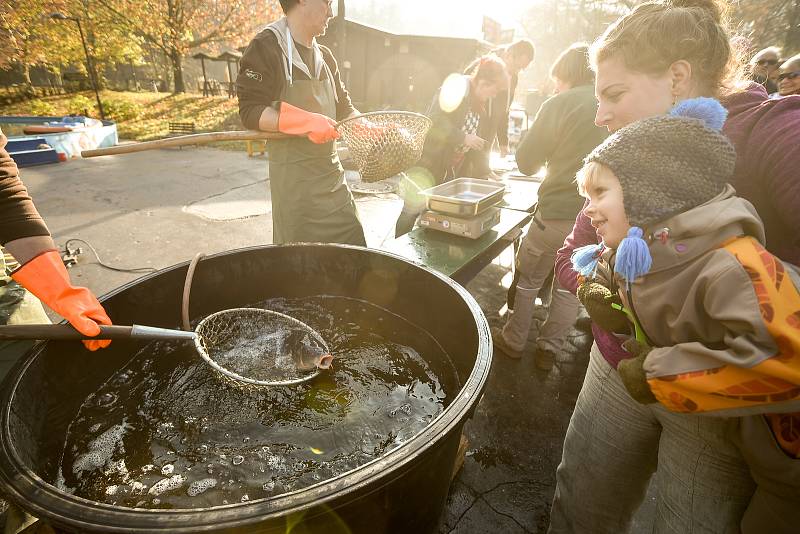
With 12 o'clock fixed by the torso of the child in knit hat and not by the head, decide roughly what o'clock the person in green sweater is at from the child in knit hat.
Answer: The person in green sweater is roughly at 2 o'clock from the child in knit hat.

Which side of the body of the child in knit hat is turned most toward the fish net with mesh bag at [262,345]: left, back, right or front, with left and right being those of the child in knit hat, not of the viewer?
front

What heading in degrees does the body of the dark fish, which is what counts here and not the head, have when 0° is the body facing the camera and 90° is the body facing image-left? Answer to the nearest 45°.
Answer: approximately 315°

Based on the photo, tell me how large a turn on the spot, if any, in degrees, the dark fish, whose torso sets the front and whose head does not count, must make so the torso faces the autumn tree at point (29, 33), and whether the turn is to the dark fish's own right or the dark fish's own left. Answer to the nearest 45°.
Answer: approximately 180°

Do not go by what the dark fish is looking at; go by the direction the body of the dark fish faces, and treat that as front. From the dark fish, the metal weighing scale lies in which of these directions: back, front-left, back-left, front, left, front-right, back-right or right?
left

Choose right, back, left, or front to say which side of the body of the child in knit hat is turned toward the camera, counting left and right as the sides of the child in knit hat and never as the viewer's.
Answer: left

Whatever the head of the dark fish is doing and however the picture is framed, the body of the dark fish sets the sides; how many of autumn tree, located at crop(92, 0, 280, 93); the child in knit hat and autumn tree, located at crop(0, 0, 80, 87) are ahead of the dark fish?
1
